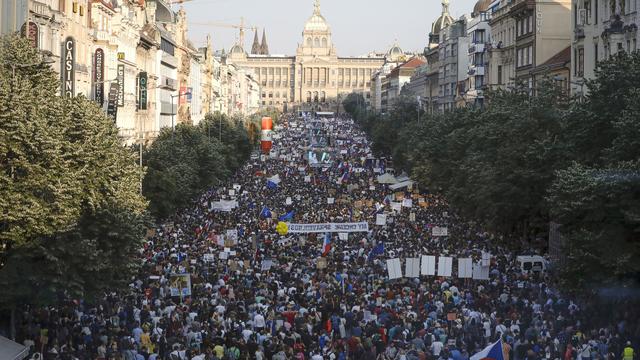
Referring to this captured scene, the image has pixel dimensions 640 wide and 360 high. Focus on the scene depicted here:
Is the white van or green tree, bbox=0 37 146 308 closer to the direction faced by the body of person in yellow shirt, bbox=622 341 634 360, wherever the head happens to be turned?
the white van

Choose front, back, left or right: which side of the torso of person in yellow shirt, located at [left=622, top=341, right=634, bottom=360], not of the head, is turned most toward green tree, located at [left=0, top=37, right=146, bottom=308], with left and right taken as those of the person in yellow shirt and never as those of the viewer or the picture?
left

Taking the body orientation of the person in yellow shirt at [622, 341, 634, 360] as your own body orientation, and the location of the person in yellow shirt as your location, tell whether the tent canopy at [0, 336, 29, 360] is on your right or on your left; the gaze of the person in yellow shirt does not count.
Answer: on your left

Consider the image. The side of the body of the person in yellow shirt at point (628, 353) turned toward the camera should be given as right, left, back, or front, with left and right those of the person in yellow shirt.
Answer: back

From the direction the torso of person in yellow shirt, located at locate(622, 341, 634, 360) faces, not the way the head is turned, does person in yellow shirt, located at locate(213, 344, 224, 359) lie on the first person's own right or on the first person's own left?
on the first person's own left

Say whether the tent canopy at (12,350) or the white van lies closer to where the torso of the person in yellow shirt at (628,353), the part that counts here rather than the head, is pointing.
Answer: the white van
